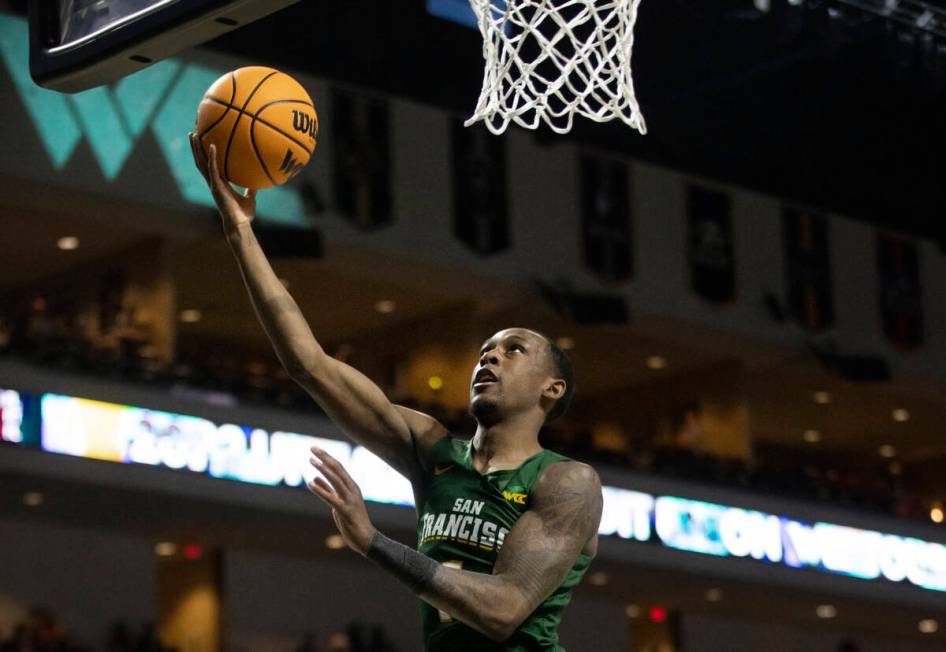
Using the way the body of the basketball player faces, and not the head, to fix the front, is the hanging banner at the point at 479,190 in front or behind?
behind

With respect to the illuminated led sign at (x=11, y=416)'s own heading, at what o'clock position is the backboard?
The backboard is roughly at 12 o'clock from the illuminated led sign.

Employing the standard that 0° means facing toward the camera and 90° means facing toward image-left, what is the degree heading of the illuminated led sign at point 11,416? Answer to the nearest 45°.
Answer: approximately 0°

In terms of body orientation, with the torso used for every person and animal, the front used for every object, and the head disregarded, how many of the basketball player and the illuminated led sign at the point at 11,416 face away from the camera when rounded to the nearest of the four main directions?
0

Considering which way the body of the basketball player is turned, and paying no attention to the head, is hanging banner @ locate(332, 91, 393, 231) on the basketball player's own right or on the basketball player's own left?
on the basketball player's own right

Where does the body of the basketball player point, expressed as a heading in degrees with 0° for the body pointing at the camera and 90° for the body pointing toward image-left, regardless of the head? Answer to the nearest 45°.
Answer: approximately 45°

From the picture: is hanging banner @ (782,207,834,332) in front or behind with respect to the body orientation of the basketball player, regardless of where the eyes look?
behind
